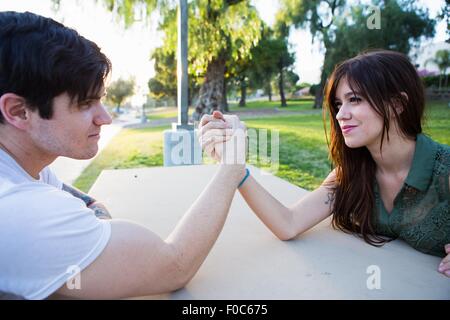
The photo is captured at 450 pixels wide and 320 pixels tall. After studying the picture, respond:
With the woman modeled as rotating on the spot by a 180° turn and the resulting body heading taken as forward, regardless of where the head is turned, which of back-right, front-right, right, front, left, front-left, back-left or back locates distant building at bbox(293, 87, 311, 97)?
front-left

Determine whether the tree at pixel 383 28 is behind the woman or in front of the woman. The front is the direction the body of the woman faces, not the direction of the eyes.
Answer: behind

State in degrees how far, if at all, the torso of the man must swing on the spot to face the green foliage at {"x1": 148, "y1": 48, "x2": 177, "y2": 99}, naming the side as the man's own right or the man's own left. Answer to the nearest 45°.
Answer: approximately 90° to the man's own left

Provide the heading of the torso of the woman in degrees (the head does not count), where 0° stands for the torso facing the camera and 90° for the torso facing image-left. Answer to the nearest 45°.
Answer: approximately 45°

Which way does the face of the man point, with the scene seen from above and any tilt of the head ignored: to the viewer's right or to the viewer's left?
to the viewer's right

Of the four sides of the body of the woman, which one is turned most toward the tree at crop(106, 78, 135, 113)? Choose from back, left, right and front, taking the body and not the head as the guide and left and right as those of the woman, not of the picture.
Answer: right

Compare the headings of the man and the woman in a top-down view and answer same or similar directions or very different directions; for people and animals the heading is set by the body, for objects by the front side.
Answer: very different directions

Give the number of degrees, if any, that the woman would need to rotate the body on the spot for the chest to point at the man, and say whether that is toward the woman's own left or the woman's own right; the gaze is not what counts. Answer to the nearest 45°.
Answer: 0° — they already face them

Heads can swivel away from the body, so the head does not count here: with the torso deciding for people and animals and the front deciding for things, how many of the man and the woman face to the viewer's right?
1

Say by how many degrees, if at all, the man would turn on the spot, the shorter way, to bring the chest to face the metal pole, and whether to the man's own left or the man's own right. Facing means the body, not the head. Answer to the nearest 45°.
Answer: approximately 90° to the man's own left

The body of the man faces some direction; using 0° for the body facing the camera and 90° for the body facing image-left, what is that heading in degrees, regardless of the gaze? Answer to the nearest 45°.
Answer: approximately 270°
